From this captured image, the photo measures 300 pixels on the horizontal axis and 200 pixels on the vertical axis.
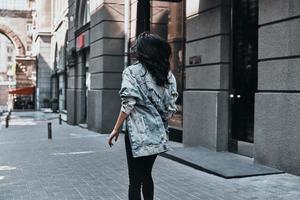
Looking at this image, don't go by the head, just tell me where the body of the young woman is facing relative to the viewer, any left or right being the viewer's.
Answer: facing away from the viewer and to the left of the viewer

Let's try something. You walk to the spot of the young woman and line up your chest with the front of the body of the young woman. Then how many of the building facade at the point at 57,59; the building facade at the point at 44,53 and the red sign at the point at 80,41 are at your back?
0

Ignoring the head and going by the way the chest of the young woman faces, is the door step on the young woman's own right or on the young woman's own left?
on the young woman's own right

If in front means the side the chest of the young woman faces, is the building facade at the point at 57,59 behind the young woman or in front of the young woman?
in front

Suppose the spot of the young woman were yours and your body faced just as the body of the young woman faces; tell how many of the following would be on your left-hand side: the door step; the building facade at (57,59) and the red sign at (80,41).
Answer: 0

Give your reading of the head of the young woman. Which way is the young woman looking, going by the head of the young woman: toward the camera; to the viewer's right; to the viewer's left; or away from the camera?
away from the camera

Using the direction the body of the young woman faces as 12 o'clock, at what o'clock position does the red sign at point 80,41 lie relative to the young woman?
The red sign is roughly at 1 o'clock from the young woman.

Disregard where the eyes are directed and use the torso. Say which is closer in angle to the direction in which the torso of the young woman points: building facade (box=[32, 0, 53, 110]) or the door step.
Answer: the building facade
